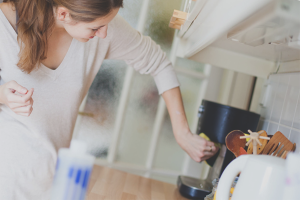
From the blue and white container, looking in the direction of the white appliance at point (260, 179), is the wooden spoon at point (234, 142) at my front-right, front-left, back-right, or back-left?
front-left

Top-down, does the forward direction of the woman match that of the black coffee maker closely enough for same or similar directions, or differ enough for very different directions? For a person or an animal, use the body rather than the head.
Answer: very different directions

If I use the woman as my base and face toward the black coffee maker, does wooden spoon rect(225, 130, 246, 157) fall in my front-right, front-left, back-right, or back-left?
front-right

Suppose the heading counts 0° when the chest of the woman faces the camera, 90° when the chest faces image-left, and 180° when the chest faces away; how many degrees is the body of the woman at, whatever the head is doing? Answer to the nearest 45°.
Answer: approximately 315°

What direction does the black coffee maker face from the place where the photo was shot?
facing to the left of the viewer
